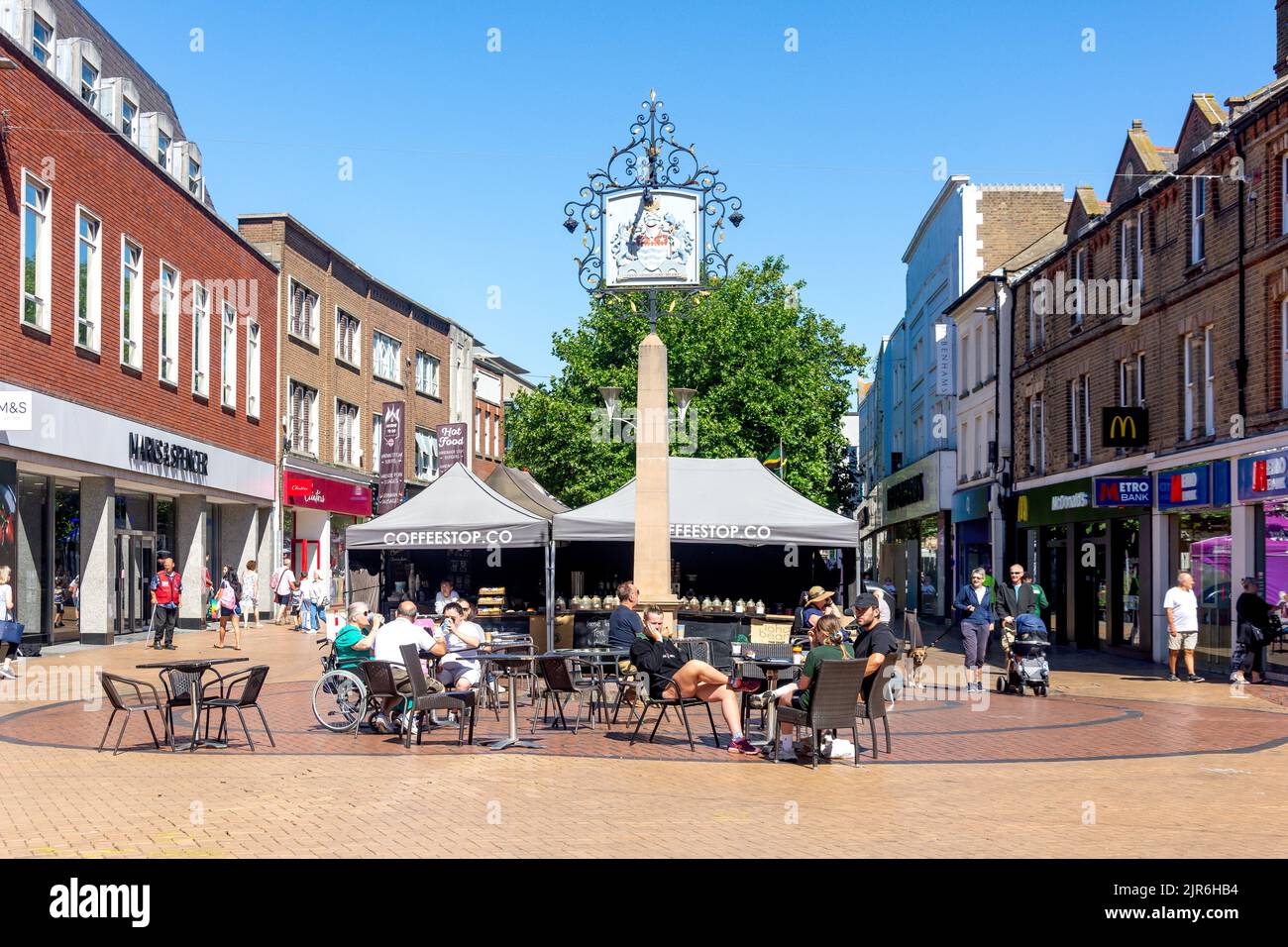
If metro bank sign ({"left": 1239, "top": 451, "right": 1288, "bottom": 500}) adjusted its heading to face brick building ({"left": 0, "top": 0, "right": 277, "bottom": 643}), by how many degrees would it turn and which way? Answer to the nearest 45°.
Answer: approximately 45° to its right

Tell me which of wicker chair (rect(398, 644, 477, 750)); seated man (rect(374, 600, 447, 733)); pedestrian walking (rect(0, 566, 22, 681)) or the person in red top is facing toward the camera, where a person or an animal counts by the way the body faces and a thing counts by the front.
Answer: the person in red top

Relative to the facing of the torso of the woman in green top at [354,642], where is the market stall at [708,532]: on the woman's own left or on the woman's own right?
on the woman's own left

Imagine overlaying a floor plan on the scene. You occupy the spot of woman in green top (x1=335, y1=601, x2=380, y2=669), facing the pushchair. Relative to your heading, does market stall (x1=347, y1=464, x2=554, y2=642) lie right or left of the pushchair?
left

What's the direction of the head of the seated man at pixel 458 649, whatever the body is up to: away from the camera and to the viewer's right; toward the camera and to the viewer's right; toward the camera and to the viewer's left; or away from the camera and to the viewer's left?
toward the camera and to the viewer's left

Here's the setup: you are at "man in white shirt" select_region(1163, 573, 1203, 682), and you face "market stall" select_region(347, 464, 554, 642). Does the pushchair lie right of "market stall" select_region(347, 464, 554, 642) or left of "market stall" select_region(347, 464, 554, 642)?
left

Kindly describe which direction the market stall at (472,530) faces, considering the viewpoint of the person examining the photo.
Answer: facing the viewer

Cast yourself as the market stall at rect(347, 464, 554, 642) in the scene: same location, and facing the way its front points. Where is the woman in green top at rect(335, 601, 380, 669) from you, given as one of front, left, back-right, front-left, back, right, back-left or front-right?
front

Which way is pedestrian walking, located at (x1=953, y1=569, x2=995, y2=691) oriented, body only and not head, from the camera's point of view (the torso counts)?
toward the camera

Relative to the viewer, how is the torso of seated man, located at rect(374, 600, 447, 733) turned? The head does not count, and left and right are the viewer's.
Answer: facing away from the viewer and to the right of the viewer

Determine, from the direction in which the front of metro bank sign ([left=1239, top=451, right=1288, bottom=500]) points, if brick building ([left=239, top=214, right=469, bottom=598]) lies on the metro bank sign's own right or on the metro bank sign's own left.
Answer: on the metro bank sign's own right

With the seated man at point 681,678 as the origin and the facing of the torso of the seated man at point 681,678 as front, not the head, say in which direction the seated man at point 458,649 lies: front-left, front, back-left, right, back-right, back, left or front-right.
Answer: back

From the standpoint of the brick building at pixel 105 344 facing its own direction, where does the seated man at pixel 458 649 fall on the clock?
The seated man is roughly at 1 o'clock from the brick building.
